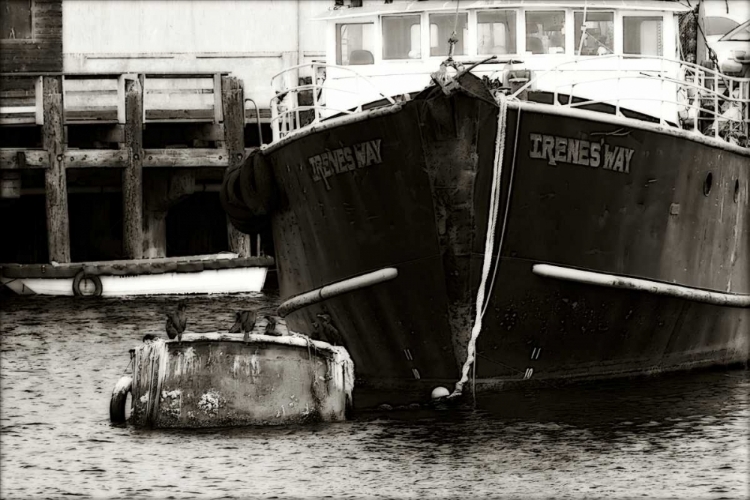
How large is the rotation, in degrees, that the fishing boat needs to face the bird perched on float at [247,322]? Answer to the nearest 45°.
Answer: approximately 45° to its right

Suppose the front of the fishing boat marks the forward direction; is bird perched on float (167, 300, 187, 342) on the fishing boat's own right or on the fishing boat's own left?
on the fishing boat's own right

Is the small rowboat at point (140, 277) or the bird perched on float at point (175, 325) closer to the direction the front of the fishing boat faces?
the bird perched on float

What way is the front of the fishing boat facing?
toward the camera
